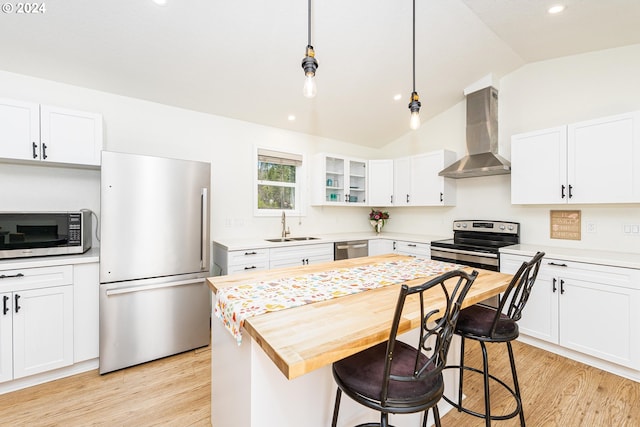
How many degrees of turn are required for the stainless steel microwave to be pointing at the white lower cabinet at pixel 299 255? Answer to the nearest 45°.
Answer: approximately 90° to its left

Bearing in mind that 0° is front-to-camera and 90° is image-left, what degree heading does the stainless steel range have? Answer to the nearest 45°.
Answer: approximately 45°

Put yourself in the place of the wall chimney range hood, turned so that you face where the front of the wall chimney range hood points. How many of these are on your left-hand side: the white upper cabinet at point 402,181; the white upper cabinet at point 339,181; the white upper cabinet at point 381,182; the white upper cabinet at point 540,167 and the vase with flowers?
1

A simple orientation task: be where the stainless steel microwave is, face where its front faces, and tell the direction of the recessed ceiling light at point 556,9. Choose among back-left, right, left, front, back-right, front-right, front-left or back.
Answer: front-left

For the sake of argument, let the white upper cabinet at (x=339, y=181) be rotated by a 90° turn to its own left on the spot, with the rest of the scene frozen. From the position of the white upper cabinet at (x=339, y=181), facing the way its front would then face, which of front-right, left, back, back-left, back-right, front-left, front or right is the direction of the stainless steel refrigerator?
back

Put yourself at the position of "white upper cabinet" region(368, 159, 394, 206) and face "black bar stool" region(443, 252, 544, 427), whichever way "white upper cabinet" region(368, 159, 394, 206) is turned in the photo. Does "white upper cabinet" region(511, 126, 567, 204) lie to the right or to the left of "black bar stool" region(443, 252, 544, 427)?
left

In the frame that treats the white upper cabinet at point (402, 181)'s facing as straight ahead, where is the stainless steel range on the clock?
The stainless steel range is roughly at 9 o'clock from the white upper cabinet.

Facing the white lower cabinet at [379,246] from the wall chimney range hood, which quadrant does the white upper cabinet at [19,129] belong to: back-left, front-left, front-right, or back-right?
front-left

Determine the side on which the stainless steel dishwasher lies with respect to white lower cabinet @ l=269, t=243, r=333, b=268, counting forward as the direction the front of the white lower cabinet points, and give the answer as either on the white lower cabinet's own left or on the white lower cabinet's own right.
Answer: on the white lower cabinet's own left

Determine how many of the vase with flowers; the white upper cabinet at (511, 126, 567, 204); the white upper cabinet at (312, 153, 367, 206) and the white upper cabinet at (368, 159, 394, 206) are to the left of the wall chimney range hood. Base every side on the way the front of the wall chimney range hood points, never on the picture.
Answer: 1

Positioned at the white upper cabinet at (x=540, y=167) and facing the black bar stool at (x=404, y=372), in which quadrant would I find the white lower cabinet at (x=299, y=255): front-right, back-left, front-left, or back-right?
front-right

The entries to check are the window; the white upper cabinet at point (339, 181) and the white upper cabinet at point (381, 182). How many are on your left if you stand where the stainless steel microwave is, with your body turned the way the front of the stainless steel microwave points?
3

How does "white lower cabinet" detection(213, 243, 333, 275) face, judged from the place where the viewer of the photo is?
facing the viewer and to the right of the viewer
